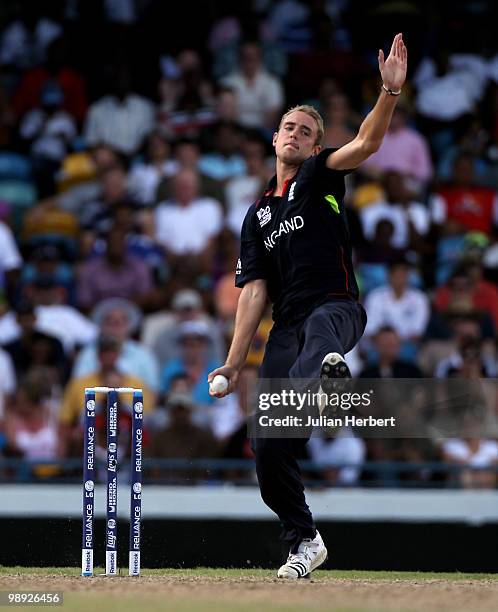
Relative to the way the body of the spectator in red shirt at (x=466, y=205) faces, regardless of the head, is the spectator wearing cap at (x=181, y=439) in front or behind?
in front

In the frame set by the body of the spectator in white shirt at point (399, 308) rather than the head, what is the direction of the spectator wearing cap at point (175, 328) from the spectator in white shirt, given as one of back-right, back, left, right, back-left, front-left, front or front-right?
right

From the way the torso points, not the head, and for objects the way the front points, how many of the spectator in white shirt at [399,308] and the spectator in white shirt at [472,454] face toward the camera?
2

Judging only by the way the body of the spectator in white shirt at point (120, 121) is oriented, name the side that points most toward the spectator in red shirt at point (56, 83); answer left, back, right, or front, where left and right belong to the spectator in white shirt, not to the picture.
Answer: right

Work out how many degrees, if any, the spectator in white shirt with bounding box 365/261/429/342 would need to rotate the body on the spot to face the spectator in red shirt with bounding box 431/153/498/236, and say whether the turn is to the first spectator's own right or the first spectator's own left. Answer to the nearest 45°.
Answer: approximately 135° to the first spectator's own left

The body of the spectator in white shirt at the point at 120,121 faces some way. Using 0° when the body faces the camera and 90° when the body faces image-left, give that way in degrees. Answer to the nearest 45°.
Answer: approximately 0°
